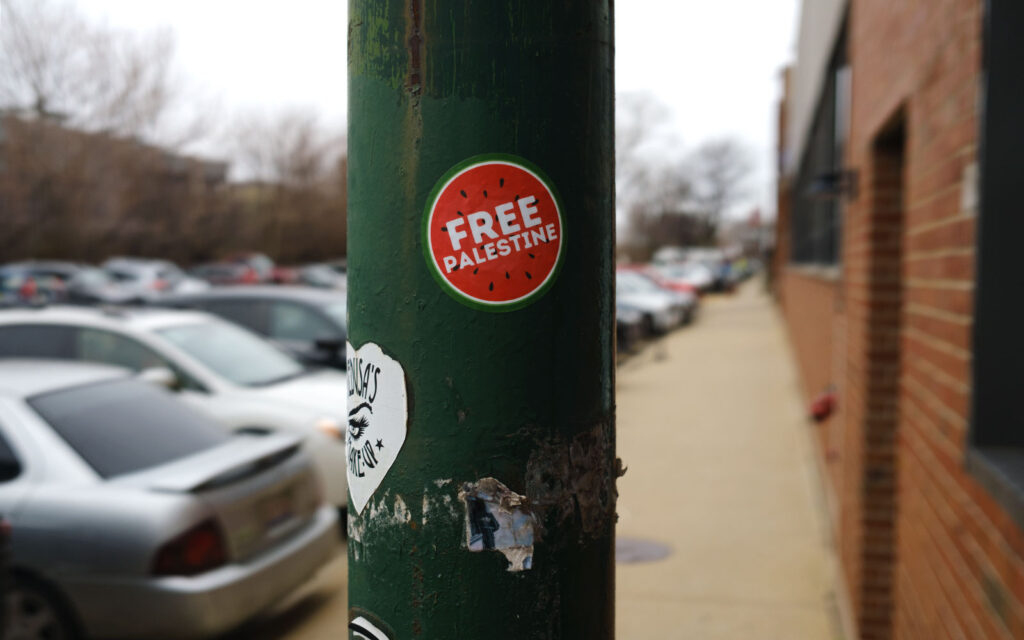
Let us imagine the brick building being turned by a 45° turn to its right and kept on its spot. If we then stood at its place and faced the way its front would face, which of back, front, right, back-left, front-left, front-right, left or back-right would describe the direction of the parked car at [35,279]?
front

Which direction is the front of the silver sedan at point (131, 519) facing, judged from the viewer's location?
facing away from the viewer and to the left of the viewer

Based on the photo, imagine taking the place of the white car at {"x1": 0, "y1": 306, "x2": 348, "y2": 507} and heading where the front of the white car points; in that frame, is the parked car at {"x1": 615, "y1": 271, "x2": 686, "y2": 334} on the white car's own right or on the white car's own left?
on the white car's own left

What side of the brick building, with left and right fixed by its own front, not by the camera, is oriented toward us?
left

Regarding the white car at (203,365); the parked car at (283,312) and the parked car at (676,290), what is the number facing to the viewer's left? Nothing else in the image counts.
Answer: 0

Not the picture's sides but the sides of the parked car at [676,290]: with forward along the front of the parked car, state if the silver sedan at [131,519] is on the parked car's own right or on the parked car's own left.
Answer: on the parked car's own right

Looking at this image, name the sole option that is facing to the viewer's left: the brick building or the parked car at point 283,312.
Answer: the brick building

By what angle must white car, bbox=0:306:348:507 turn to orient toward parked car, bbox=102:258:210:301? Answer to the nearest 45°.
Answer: approximately 135° to its left
